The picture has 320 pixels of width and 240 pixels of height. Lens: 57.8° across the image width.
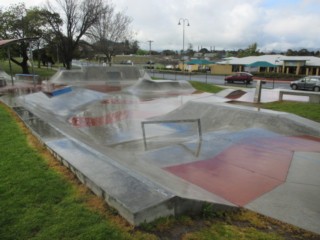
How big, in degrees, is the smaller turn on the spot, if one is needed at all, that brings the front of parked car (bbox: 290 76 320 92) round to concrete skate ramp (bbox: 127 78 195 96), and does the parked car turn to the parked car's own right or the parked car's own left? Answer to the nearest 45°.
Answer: approximately 45° to the parked car's own left

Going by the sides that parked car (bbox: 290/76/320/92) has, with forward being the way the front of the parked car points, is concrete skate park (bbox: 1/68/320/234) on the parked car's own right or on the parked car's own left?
on the parked car's own left

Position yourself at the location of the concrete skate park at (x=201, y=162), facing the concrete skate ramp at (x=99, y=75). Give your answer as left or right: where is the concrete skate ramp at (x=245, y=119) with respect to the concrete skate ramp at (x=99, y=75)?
right

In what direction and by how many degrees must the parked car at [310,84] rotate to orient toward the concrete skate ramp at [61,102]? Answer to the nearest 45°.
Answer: approximately 45° to its left

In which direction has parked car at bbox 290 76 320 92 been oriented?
to the viewer's left
